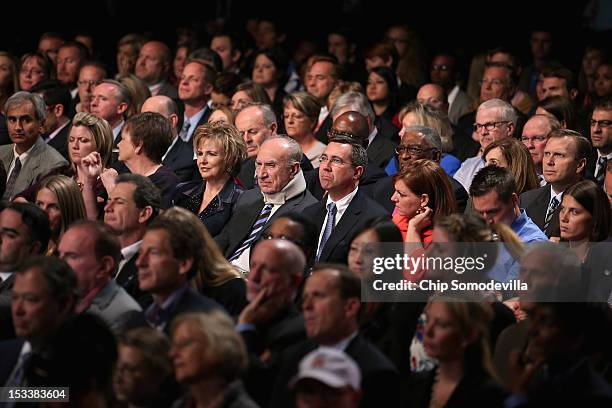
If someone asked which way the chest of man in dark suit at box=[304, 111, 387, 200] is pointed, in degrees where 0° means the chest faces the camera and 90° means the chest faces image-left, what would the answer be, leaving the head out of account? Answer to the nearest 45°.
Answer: approximately 45°

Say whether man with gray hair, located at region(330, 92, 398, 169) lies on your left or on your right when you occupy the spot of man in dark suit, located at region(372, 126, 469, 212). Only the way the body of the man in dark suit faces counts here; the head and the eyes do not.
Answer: on your right

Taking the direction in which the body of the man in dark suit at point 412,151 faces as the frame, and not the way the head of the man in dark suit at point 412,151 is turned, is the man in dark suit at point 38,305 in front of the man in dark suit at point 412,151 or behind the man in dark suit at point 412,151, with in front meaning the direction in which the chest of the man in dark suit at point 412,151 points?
in front

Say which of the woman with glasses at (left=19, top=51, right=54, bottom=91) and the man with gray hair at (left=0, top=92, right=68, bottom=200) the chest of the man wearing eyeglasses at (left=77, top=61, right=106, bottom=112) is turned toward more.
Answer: the man with gray hair

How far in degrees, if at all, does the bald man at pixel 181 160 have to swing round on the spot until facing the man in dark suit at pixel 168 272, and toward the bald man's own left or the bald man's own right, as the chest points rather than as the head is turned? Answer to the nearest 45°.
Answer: approximately 45° to the bald man's own left

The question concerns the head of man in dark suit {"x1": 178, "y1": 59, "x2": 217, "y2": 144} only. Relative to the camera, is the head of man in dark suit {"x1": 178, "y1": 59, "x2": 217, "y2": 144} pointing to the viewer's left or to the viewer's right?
to the viewer's left

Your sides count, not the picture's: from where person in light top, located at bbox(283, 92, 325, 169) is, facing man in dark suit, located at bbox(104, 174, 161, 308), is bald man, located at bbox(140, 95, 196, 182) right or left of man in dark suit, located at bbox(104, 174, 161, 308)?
right
